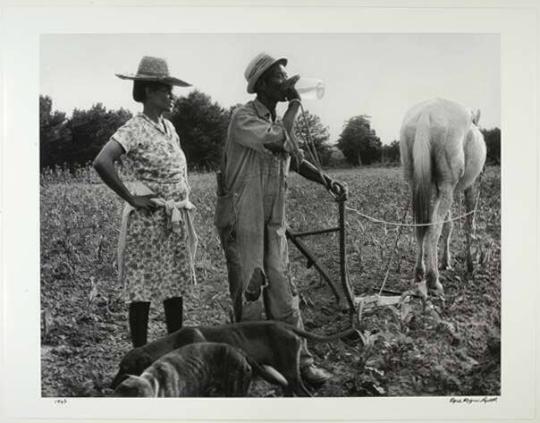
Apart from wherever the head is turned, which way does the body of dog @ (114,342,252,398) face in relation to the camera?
to the viewer's left
